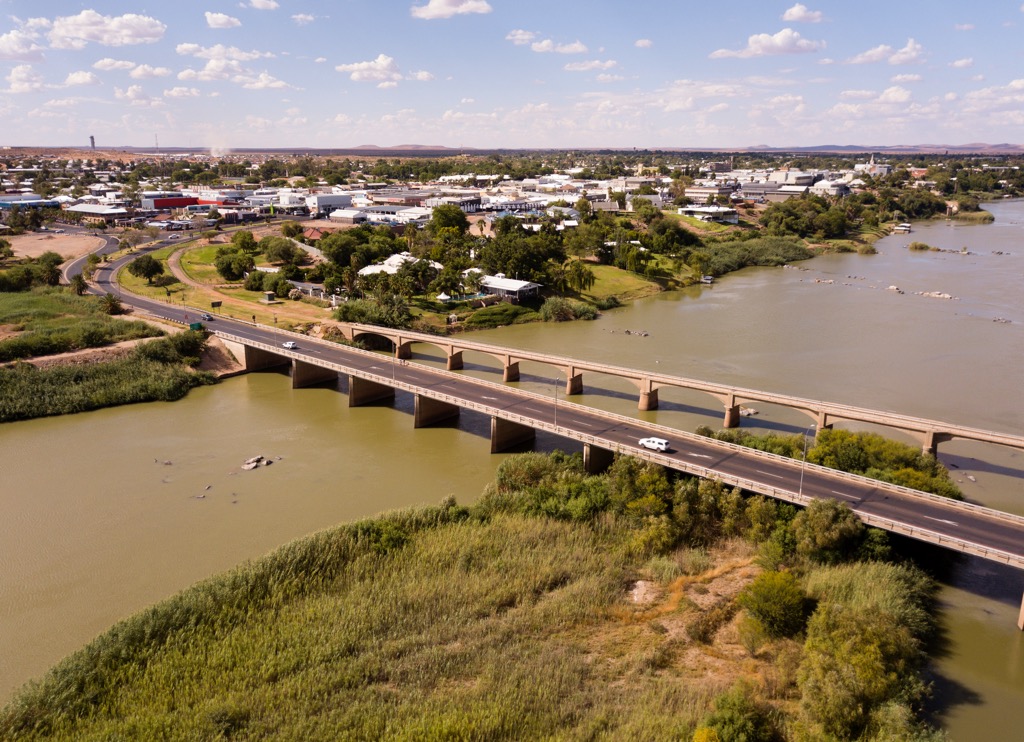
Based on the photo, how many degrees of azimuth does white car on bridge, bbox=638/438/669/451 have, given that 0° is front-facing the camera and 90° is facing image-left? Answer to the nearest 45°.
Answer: approximately 135°

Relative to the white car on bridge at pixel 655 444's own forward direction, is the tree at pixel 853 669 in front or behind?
behind

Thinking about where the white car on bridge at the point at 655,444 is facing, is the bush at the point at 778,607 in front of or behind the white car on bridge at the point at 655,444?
behind

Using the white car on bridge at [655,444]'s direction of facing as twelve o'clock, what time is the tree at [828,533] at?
The tree is roughly at 6 o'clock from the white car on bridge.
